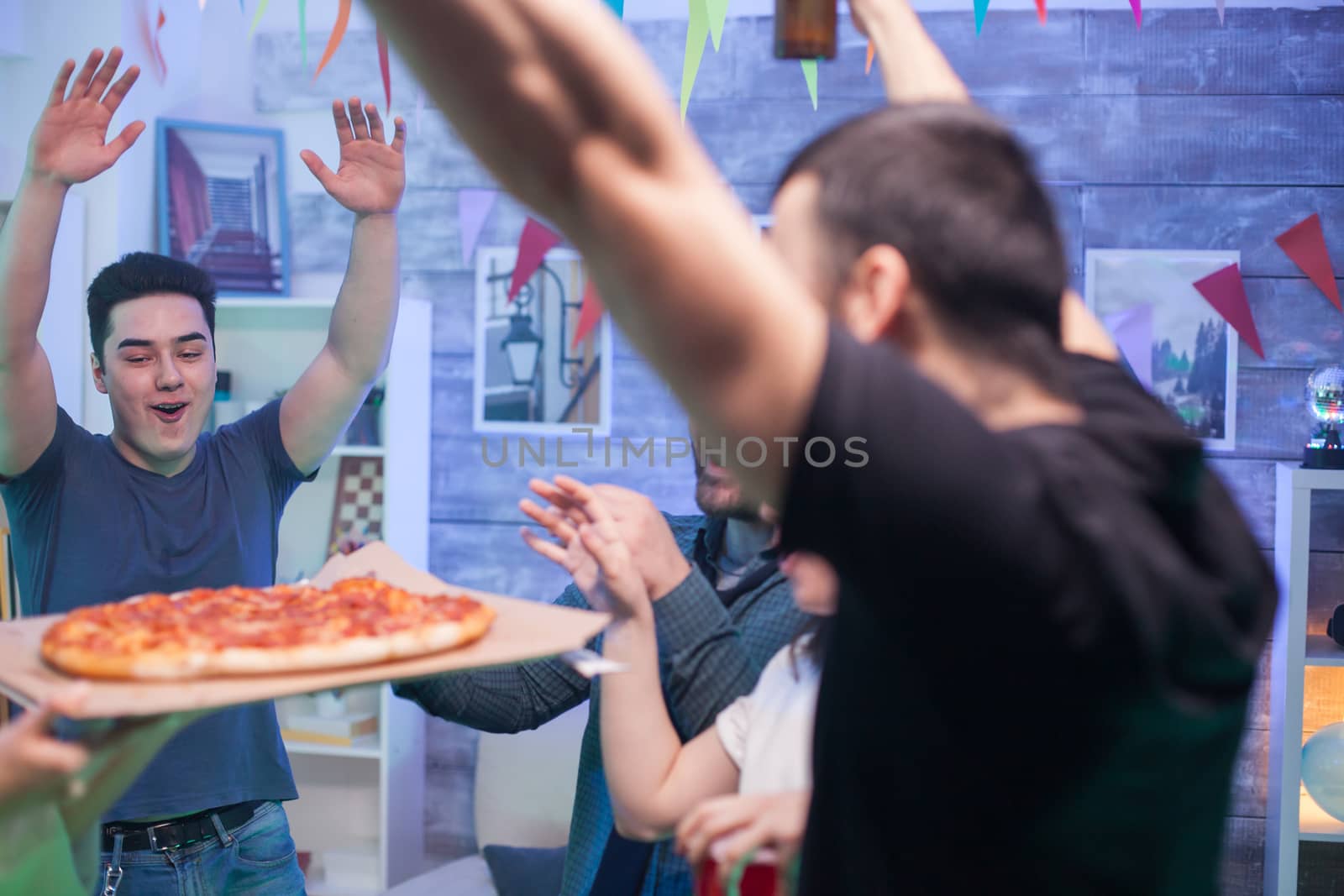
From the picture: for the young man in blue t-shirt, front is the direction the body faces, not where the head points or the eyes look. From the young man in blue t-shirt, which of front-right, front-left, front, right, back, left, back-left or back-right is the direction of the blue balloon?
left

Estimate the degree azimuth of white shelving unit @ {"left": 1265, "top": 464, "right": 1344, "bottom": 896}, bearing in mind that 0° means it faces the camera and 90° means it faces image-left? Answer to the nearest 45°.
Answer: approximately 0°

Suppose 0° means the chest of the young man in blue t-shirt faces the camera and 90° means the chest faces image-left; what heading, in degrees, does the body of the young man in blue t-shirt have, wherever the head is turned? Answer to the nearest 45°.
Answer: approximately 0°

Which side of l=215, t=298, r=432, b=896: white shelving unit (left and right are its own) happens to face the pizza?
front

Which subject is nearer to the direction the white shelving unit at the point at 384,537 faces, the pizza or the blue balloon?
the pizza

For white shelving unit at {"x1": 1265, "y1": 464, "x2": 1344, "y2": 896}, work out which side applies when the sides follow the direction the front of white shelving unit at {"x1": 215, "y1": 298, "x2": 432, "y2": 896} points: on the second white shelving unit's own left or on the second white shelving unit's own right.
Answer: on the second white shelving unit's own left

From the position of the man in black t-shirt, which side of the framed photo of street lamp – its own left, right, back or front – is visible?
front

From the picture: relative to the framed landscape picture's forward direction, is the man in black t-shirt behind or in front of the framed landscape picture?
in front

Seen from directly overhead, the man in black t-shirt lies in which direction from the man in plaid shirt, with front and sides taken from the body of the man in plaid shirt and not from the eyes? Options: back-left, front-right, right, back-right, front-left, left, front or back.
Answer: front-left

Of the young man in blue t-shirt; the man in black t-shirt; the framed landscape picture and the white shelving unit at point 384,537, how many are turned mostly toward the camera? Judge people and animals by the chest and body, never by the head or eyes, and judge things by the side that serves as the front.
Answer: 3

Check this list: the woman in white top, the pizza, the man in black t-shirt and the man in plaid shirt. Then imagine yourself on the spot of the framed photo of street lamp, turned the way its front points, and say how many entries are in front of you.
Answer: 4

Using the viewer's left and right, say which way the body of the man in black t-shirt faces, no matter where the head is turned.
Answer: facing away from the viewer and to the left of the viewer

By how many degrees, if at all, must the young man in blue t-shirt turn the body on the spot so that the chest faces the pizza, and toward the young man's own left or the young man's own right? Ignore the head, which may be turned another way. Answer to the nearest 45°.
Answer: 0° — they already face it
